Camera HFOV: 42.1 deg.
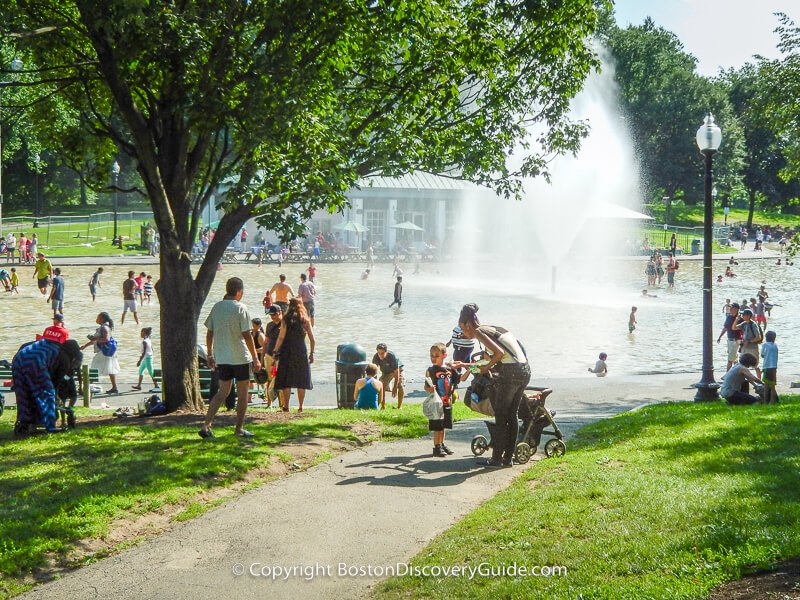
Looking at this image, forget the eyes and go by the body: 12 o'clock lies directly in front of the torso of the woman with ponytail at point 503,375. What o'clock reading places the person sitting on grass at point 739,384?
The person sitting on grass is roughly at 4 o'clock from the woman with ponytail.

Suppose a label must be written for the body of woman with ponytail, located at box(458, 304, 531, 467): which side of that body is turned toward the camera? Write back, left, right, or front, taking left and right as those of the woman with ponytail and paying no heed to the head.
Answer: left

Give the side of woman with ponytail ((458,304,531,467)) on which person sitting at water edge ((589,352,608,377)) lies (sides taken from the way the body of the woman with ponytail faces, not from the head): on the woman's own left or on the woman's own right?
on the woman's own right

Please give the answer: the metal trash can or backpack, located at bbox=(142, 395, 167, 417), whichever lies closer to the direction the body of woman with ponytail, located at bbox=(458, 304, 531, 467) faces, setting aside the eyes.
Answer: the backpack

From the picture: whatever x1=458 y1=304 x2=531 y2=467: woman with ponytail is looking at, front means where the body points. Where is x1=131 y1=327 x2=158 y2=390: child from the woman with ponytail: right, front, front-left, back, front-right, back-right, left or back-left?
front-right

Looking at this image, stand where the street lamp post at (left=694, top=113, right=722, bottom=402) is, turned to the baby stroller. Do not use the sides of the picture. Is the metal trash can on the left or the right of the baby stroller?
right

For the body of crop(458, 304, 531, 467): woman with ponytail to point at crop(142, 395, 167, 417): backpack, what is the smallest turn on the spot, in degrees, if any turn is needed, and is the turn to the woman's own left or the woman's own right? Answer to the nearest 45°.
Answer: approximately 45° to the woman's own right

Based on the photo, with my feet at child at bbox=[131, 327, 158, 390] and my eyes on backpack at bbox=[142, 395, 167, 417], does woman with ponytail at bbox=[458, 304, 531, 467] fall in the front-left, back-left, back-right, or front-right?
front-left

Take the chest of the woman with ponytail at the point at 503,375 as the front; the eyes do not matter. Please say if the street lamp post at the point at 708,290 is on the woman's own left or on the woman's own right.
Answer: on the woman's own right

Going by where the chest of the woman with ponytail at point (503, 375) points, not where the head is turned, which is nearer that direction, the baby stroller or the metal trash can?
the metal trash can

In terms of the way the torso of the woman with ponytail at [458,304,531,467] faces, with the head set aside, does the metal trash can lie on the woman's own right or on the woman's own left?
on the woman's own right

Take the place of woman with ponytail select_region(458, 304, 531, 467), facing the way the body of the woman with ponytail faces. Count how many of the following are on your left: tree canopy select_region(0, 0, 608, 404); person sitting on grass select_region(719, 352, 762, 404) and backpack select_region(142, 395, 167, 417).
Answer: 0

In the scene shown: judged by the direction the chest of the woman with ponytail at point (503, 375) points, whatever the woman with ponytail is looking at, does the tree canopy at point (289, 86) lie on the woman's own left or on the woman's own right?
on the woman's own right
